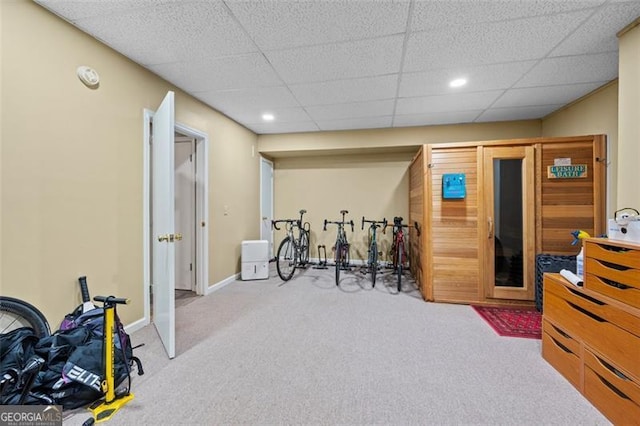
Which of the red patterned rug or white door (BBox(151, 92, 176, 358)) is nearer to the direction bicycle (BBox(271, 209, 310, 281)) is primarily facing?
the white door

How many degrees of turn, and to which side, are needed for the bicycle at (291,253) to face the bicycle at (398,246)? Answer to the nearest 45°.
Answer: approximately 135° to its left

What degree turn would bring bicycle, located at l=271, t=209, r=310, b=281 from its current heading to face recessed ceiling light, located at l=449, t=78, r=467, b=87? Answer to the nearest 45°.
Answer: approximately 90° to its left

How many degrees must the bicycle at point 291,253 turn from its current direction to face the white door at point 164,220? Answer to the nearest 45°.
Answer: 0° — it already faces it

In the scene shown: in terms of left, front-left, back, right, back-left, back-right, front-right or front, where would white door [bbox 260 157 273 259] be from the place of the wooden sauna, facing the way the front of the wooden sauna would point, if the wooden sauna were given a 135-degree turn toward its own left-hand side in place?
back-left

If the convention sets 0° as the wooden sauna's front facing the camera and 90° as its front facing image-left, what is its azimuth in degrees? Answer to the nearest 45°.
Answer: approximately 0°

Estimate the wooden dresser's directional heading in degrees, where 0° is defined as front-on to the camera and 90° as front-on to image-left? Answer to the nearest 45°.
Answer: approximately 45°

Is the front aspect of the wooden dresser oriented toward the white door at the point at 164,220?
yes

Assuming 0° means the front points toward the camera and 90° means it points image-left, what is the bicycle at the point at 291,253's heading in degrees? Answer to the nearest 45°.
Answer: approximately 45°

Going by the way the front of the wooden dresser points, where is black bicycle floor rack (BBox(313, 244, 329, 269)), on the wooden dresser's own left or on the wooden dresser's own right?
on the wooden dresser's own right

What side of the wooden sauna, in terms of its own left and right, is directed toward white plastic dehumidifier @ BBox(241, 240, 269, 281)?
right
